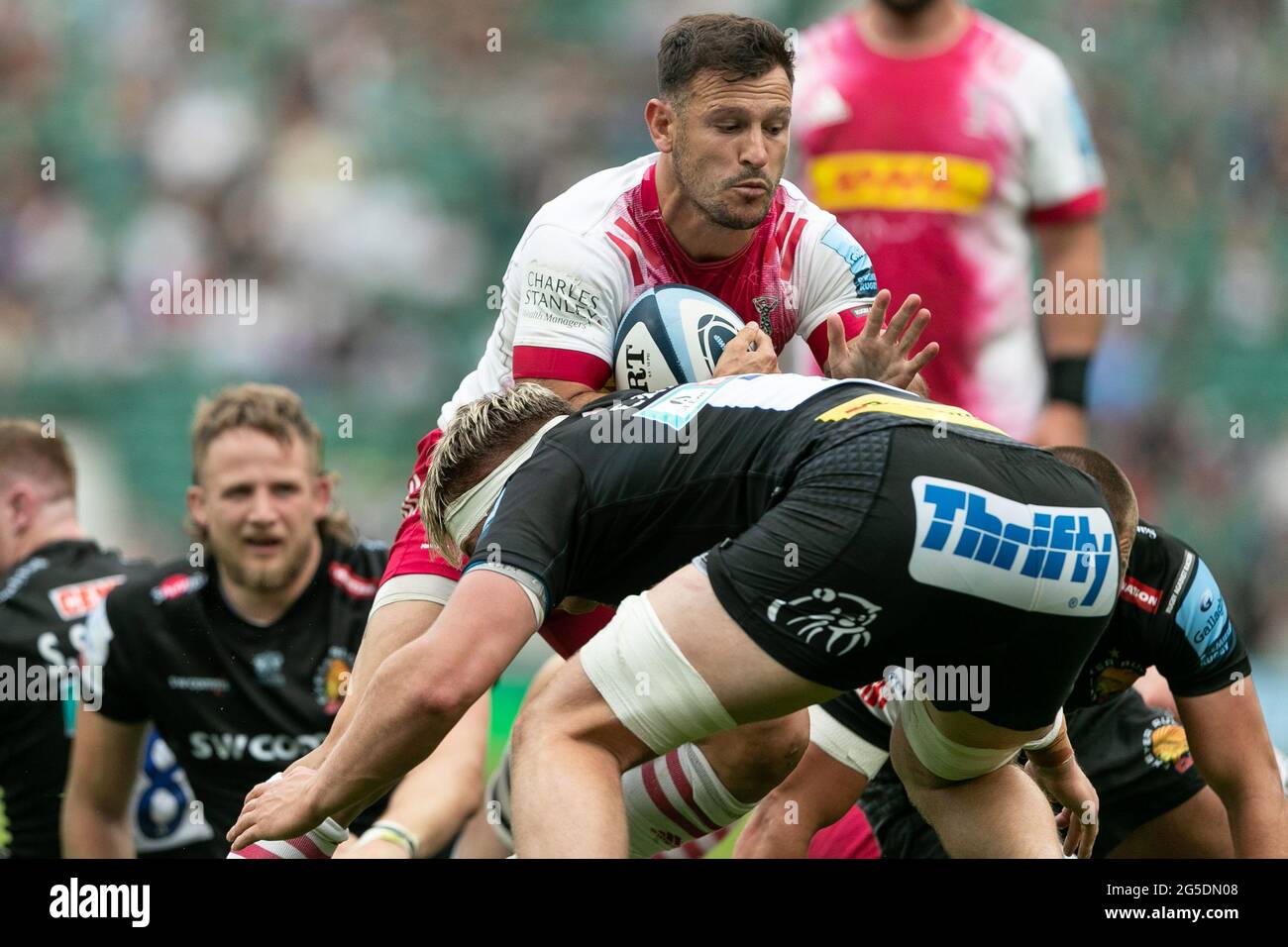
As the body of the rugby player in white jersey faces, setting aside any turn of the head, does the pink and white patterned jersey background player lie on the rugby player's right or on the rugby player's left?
on the rugby player's left

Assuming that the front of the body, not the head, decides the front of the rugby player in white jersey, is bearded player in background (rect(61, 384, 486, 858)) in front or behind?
behind

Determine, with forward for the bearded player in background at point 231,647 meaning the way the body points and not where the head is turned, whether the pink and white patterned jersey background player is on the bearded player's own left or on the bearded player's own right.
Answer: on the bearded player's own left

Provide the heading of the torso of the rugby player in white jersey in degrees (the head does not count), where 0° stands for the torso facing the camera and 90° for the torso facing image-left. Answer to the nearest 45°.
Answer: approximately 315°

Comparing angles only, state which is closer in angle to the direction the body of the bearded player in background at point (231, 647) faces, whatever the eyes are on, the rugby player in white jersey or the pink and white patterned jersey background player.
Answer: the rugby player in white jersey

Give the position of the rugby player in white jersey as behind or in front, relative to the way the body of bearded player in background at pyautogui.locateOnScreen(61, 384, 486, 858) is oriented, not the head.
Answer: in front

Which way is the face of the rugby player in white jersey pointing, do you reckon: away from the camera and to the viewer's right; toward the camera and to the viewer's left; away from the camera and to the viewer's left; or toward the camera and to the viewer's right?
toward the camera and to the viewer's right

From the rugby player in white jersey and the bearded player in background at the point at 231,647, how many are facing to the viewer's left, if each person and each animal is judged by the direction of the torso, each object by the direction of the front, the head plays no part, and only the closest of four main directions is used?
0

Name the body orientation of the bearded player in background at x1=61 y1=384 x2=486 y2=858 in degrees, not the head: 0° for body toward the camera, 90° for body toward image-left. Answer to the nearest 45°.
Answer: approximately 0°
